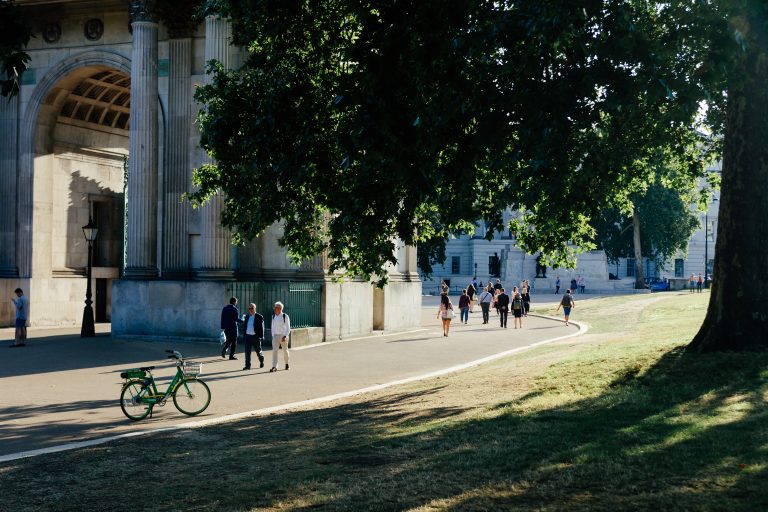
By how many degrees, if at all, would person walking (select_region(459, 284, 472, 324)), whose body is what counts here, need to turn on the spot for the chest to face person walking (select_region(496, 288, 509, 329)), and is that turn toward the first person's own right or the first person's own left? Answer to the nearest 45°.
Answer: approximately 135° to the first person's own right

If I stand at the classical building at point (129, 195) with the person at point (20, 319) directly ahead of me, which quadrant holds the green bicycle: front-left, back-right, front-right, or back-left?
front-left

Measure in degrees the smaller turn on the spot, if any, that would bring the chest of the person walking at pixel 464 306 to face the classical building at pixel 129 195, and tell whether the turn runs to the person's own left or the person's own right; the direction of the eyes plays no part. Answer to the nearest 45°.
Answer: approximately 135° to the person's own left

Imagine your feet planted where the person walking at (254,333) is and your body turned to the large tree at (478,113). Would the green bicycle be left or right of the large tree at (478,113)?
right

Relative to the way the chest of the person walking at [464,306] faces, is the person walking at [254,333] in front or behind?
behind
